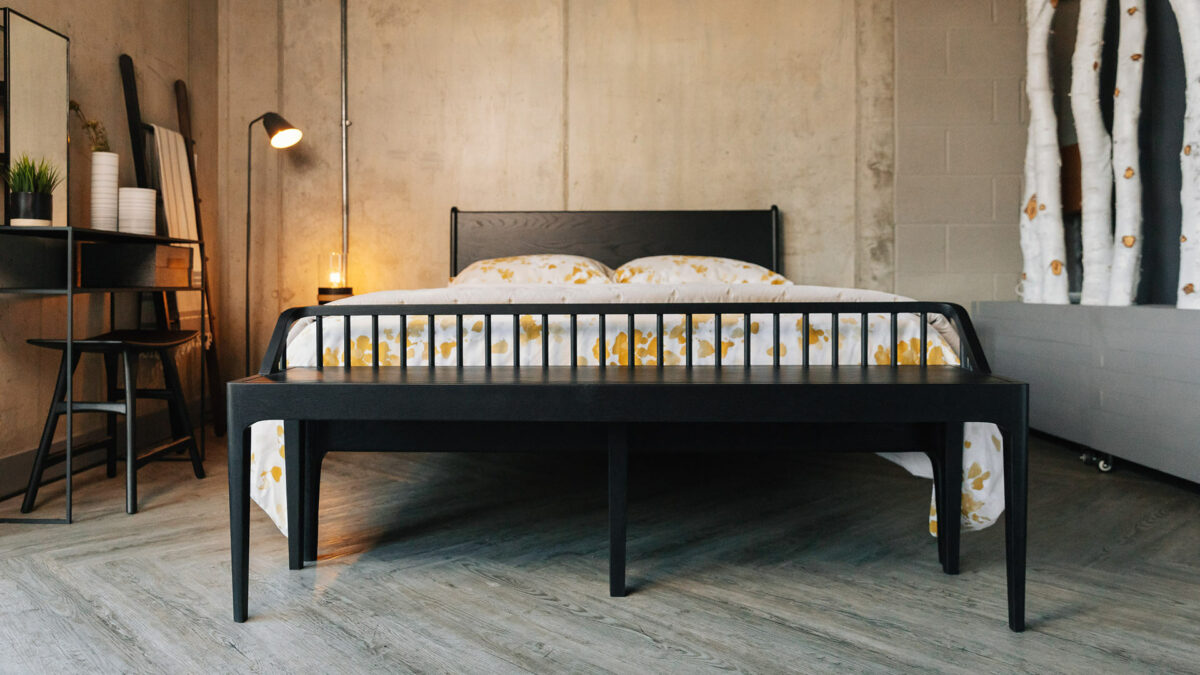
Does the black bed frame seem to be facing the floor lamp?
no

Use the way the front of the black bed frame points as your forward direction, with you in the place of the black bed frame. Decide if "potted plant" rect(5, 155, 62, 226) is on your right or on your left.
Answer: on your right

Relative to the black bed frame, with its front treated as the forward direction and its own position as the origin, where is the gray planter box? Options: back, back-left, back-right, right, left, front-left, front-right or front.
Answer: back-left

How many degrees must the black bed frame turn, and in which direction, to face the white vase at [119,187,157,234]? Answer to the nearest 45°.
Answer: approximately 135° to its right

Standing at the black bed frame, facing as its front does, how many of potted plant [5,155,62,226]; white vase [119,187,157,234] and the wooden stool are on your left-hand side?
0

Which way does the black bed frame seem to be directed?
toward the camera

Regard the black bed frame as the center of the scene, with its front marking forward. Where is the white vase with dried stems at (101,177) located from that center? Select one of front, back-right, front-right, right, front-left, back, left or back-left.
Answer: back-right

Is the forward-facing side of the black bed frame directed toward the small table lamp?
no

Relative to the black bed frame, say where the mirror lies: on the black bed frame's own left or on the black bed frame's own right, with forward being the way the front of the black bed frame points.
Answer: on the black bed frame's own right

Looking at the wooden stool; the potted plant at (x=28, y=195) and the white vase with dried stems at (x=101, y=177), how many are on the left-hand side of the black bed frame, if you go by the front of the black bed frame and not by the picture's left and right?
0

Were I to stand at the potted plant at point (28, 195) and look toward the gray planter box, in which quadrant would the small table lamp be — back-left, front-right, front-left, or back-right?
front-left
